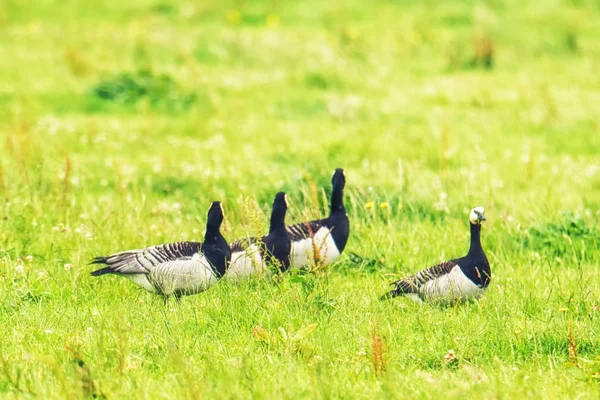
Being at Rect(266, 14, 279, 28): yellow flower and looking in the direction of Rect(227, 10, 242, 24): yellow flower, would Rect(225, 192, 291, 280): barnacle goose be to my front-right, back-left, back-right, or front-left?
back-left

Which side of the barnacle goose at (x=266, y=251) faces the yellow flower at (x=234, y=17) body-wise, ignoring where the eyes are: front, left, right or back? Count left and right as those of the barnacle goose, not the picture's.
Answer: left

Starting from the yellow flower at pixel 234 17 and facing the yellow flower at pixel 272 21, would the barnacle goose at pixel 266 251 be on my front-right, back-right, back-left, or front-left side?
front-right

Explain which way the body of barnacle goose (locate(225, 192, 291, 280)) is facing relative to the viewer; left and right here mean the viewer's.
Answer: facing to the right of the viewer

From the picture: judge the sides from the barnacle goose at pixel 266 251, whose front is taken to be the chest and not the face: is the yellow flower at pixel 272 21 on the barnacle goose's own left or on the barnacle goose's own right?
on the barnacle goose's own left
